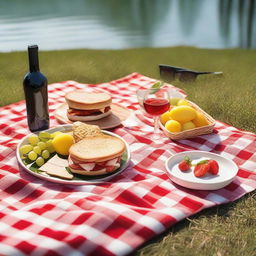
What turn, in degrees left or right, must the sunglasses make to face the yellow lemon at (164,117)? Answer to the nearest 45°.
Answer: approximately 45° to its left

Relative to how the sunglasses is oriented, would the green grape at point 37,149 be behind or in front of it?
in front

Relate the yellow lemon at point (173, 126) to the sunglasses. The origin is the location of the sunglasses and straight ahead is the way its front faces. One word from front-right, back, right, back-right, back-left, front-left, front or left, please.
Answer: front-left

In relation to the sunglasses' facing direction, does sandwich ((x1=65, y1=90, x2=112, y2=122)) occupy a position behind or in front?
in front

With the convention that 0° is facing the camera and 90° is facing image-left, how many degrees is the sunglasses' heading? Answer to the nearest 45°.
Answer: approximately 45°

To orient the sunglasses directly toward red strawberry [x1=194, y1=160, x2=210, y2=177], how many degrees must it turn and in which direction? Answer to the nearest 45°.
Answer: approximately 45° to its left

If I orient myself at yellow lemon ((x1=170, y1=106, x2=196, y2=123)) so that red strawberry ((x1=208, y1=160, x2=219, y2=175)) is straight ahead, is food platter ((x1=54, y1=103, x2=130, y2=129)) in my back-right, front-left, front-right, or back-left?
back-right
